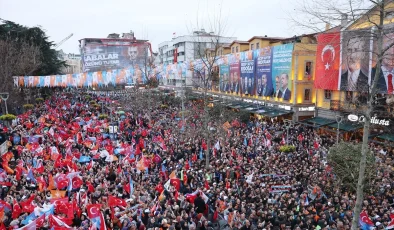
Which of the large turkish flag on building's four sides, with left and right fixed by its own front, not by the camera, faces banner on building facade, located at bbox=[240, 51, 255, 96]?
right

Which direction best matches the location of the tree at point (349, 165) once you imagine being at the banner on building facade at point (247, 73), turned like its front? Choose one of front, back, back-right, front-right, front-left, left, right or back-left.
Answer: front-left

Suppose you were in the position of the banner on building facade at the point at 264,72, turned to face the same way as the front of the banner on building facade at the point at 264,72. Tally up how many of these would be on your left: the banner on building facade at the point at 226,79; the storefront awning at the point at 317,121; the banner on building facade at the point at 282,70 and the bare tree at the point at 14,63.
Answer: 2

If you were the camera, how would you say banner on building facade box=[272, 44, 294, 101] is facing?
facing the viewer and to the left of the viewer

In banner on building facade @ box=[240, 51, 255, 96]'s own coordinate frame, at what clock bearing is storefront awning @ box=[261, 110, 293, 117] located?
The storefront awning is roughly at 10 o'clock from the banner on building facade.

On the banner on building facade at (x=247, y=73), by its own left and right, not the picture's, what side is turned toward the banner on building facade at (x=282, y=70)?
left

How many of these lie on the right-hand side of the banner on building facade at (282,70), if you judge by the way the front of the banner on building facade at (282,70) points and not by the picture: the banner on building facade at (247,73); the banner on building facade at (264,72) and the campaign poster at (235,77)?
3

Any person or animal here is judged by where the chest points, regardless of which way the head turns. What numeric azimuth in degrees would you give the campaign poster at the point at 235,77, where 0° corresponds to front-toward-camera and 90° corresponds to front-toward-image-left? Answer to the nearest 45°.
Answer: approximately 45°

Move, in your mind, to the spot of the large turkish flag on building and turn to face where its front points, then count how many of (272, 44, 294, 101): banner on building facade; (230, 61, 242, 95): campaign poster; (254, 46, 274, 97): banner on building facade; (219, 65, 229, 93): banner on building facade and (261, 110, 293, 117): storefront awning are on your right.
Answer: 5

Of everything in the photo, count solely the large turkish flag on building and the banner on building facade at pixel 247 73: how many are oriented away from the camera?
0

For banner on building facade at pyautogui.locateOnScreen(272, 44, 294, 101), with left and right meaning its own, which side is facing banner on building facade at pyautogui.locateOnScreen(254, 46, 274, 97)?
right

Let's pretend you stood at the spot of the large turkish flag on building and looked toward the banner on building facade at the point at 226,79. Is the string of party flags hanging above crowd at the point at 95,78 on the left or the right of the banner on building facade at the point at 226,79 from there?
left

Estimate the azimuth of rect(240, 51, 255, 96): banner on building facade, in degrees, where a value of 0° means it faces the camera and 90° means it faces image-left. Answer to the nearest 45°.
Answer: approximately 45°

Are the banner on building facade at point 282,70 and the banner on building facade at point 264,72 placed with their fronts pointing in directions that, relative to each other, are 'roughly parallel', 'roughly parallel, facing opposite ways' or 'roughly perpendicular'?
roughly parallel
